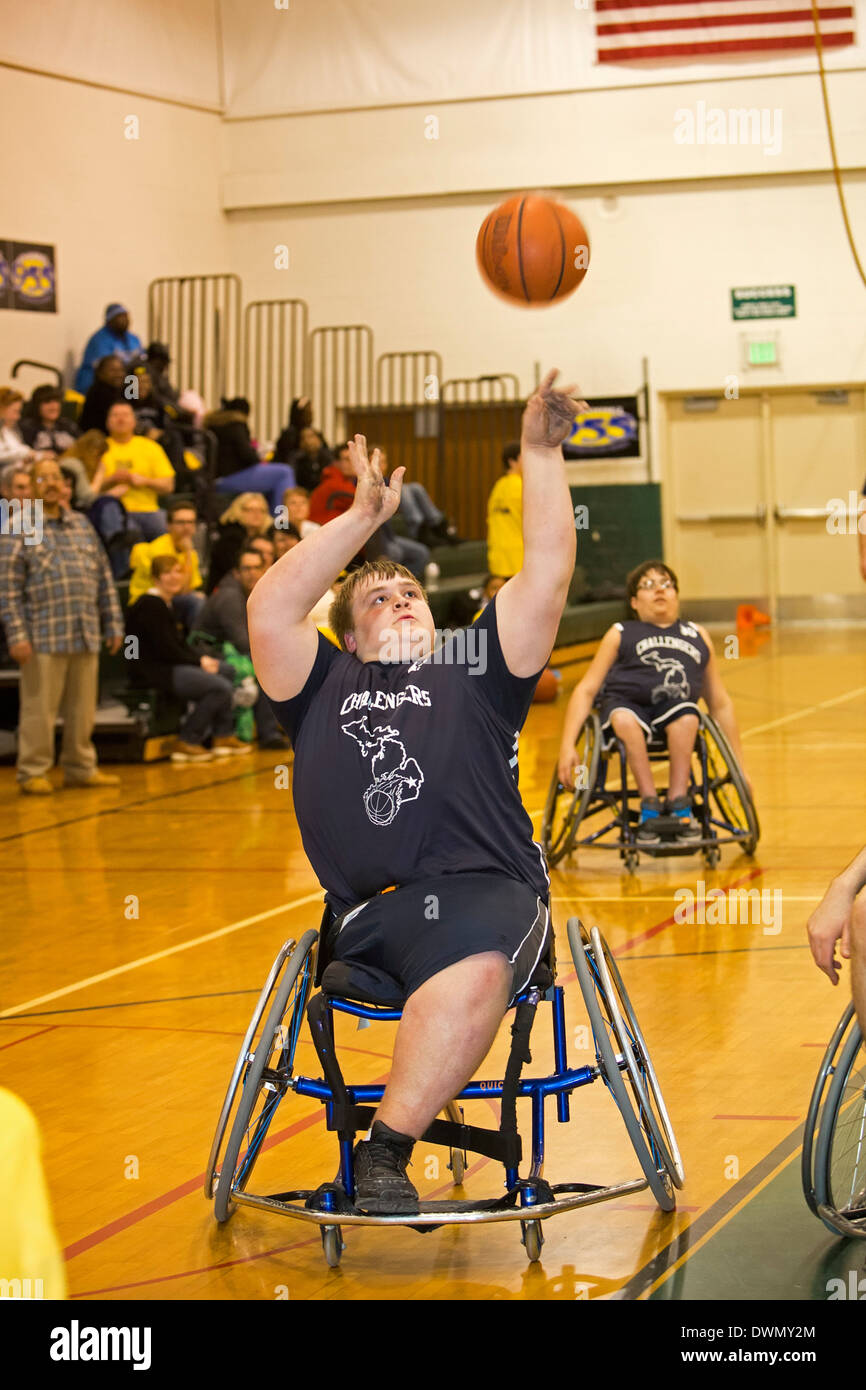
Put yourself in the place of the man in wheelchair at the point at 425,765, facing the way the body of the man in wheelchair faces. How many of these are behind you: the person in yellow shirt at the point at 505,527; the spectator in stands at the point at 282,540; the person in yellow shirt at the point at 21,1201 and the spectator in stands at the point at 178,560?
3

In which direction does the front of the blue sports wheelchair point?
toward the camera

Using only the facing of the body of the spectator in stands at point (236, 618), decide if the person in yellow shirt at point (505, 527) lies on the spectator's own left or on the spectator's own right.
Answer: on the spectator's own left

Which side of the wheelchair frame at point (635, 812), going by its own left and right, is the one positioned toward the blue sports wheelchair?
front

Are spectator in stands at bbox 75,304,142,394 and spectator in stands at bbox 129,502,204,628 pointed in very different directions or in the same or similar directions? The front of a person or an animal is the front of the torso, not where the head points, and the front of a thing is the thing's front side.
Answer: same or similar directions

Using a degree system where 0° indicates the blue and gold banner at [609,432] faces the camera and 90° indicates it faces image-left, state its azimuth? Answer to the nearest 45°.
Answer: approximately 0°

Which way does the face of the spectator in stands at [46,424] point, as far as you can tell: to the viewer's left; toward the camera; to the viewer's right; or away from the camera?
toward the camera

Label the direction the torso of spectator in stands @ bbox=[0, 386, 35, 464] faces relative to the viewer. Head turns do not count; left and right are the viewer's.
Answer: facing the viewer and to the right of the viewer

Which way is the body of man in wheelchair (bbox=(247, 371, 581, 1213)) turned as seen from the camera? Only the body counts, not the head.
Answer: toward the camera

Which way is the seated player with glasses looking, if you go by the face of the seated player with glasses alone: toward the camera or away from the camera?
toward the camera

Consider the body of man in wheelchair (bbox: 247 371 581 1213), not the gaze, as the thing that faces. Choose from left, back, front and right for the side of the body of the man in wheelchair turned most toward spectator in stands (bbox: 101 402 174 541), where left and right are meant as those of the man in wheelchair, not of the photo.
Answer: back

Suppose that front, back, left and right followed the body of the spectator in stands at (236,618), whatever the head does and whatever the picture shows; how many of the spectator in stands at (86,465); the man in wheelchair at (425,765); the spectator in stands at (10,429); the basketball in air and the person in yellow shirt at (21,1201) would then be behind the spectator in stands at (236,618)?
2

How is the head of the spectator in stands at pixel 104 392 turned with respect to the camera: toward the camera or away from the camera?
toward the camera
